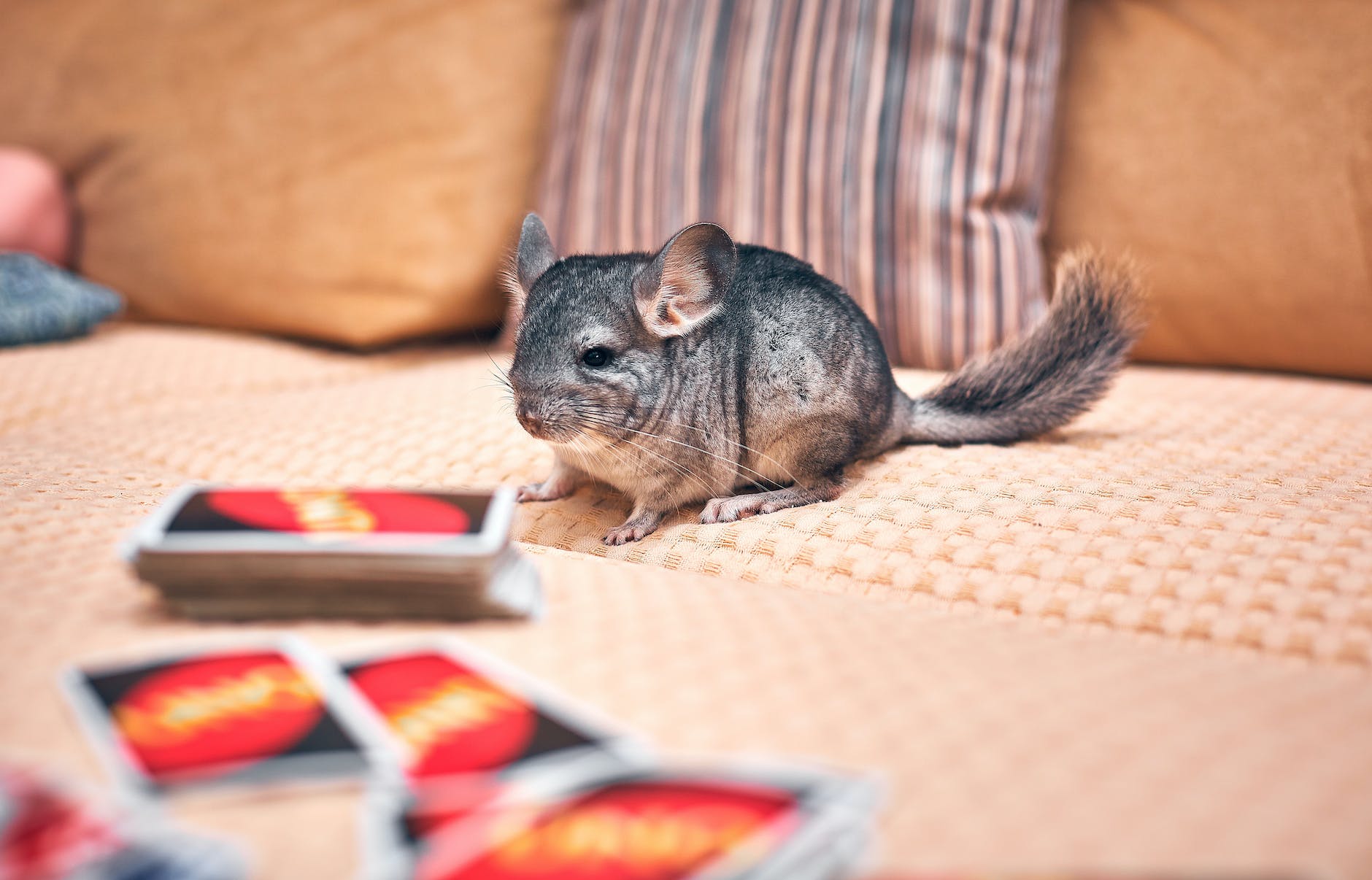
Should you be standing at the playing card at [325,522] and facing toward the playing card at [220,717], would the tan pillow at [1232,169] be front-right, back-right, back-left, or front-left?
back-left

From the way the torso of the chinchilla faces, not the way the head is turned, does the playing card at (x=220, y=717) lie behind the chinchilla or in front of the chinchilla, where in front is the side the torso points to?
in front

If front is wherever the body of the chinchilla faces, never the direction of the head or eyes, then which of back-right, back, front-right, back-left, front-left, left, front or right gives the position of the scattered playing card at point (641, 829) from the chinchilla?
front-left

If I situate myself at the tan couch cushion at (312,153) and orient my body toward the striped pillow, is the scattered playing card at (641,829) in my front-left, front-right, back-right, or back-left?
front-right

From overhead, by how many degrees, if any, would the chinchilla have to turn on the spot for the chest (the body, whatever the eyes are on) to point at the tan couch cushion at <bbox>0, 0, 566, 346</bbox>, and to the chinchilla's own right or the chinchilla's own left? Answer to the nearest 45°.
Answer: approximately 90° to the chinchilla's own right

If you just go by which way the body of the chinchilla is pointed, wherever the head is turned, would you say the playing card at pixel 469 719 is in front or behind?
in front

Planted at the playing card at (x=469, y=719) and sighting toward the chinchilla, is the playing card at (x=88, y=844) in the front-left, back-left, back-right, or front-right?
back-left

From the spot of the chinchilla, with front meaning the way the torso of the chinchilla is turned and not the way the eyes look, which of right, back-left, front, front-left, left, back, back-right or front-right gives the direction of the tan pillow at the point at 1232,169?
back

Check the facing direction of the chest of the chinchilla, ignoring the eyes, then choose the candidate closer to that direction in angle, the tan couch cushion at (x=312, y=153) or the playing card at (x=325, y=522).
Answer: the playing card
